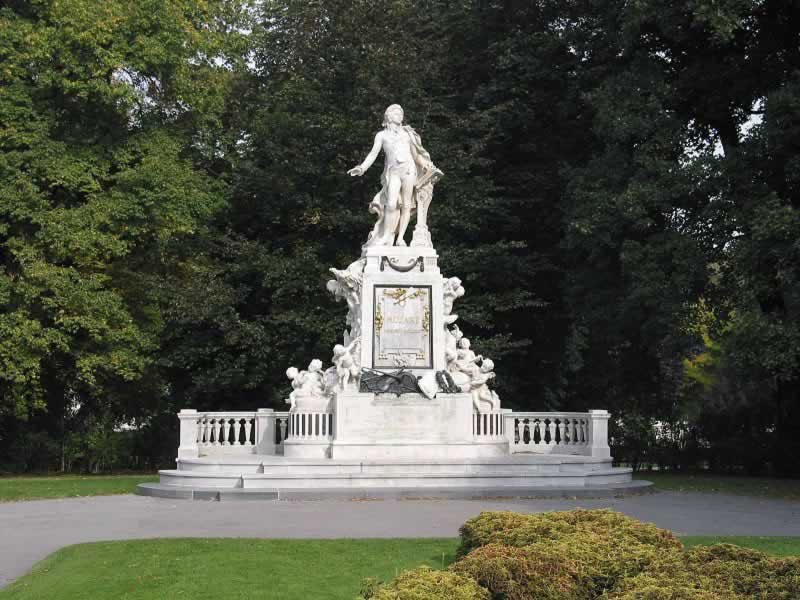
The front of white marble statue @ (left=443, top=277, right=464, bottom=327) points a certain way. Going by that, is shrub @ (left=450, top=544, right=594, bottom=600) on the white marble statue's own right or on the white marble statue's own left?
on the white marble statue's own right

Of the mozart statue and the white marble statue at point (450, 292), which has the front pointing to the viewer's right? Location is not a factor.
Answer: the white marble statue

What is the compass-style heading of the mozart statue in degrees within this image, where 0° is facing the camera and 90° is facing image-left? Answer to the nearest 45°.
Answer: approximately 0°

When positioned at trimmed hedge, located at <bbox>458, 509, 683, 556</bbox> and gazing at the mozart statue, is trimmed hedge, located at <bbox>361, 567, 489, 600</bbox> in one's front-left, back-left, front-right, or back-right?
back-left

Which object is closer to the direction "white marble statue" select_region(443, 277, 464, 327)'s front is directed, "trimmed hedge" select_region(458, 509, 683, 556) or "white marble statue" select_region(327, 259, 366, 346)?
the trimmed hedge

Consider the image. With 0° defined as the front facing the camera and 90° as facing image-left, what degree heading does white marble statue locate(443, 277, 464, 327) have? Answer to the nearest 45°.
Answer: approximately 270°

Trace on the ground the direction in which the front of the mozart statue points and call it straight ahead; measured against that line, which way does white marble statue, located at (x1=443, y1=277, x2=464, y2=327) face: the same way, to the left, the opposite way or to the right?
to the left

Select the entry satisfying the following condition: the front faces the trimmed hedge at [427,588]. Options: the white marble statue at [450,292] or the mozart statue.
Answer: the mozart statue

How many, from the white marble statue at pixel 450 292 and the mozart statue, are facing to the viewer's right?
1
